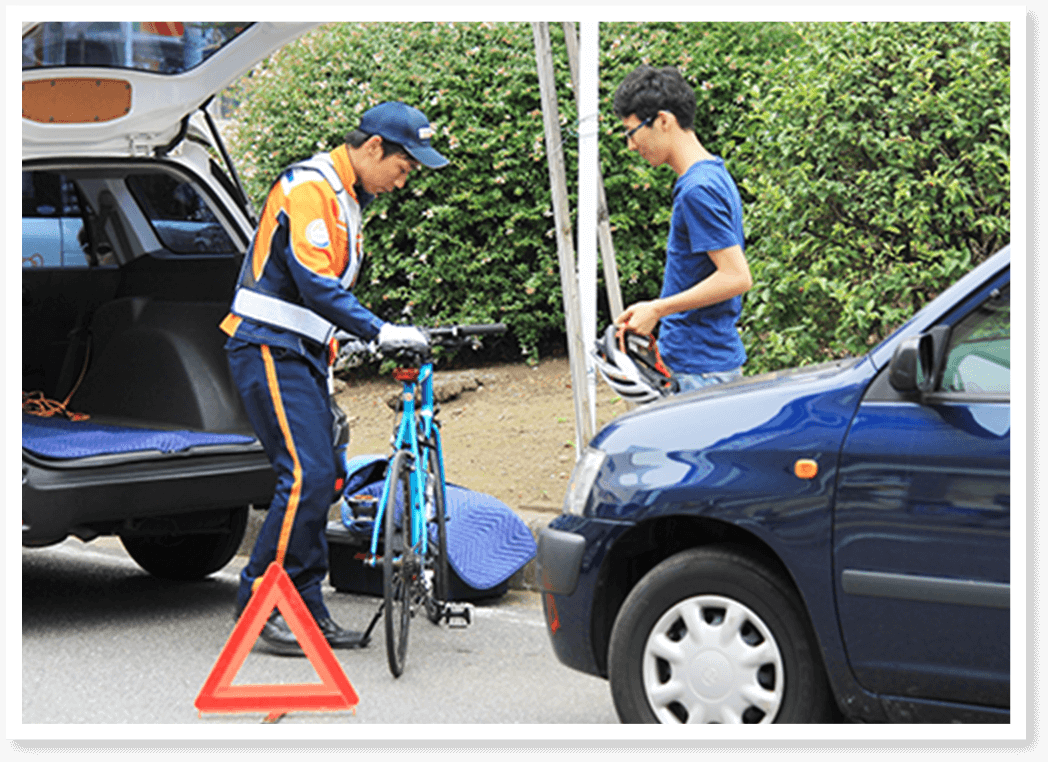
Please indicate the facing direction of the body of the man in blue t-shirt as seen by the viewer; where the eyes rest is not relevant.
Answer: to the viewer's left

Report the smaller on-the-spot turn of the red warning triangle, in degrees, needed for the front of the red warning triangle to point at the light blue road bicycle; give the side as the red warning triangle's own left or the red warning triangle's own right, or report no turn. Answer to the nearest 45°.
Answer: approximately 135° to the red warning triangle's own left

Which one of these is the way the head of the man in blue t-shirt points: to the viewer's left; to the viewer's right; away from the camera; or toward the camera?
to the viewer's left

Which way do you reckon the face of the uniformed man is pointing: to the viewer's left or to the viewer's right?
to the viewer's right

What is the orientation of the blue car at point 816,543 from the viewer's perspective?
to the viewer's left

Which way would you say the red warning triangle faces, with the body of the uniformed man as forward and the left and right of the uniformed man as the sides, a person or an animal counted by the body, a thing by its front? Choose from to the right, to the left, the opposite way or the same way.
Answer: to the right

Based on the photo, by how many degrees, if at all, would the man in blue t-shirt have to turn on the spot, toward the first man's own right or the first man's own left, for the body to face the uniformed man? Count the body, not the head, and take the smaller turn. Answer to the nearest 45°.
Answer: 0° — they already face them

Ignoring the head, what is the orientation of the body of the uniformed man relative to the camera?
to the viewer's right

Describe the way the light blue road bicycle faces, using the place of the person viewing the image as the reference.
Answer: facing away from the viewer

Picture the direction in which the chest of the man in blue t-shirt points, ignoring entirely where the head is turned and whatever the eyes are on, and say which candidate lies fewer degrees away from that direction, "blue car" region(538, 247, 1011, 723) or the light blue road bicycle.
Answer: the light blue road bicycle
